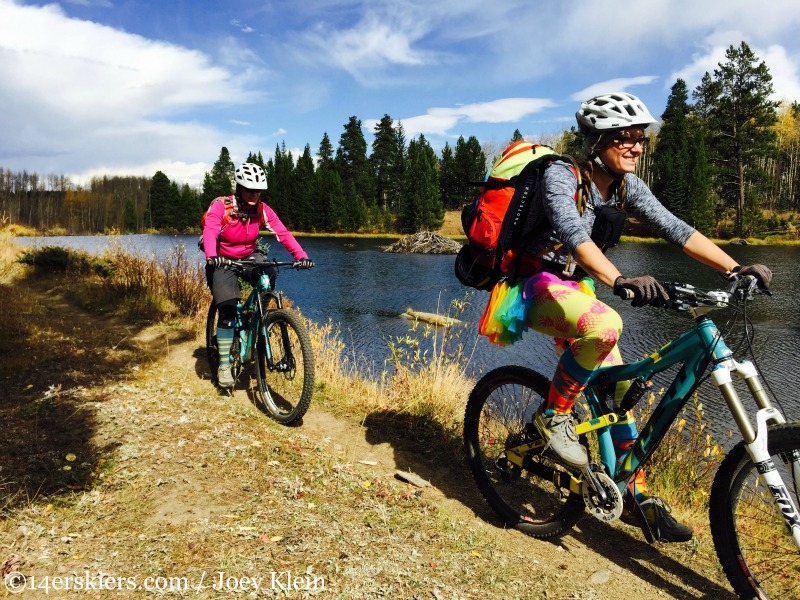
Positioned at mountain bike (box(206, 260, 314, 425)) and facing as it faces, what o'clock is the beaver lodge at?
The beaver lodge is roughly at 8 o'clock from the mountain bike.

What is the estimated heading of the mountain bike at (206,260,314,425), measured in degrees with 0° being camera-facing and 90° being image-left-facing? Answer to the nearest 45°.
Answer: approximately 315°

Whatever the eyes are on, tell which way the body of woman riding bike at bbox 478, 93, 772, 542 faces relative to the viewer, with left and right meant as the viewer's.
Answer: facing the viewer and to the right of the viewer

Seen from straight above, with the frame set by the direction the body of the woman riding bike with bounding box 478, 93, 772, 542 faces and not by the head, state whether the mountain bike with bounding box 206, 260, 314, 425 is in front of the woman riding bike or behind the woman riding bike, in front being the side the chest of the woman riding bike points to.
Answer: behind

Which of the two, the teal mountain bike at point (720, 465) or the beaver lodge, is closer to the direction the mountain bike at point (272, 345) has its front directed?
the teal mountain bike

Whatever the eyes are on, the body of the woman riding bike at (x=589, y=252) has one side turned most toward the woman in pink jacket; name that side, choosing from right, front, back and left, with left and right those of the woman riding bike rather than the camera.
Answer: back

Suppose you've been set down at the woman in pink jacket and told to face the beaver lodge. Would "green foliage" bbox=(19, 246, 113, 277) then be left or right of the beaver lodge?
left

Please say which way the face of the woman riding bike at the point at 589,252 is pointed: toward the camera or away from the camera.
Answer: toward the camera

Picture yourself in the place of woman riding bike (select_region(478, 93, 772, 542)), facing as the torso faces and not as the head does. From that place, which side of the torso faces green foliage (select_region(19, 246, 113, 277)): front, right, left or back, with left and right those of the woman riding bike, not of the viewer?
back
